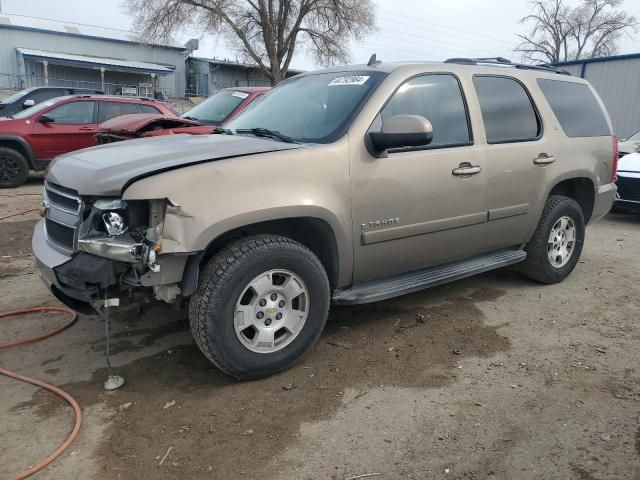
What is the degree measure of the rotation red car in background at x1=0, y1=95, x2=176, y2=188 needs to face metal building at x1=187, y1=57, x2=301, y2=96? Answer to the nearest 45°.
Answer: approximately 90° to its right

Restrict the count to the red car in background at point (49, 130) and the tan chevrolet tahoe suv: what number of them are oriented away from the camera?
0

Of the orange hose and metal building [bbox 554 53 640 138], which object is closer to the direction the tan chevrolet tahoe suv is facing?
the orange hose

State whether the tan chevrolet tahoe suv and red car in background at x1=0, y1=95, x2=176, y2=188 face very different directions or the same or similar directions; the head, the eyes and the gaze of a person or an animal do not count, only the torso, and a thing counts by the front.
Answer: same or similar directions

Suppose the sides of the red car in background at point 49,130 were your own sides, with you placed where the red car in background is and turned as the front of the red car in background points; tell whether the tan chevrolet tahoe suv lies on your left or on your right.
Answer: on your left

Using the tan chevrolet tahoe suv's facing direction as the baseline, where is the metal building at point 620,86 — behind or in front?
behind

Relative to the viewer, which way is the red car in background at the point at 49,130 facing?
to the viewer's left

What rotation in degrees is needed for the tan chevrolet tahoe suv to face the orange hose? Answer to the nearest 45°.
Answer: approximately 45° to its right

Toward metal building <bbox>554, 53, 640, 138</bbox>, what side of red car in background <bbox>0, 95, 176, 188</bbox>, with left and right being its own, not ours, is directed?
back

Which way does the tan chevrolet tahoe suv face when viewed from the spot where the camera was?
facing the viewer and to the left of the viewer

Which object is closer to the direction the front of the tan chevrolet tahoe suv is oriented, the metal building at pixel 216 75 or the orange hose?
the orange hose

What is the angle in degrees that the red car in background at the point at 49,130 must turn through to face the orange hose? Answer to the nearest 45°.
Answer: approximately 90° to its left

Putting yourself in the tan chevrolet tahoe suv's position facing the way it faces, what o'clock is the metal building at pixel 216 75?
The metal building is roughly at 4 o'clock from the tan chevrolet tahoe suv.
